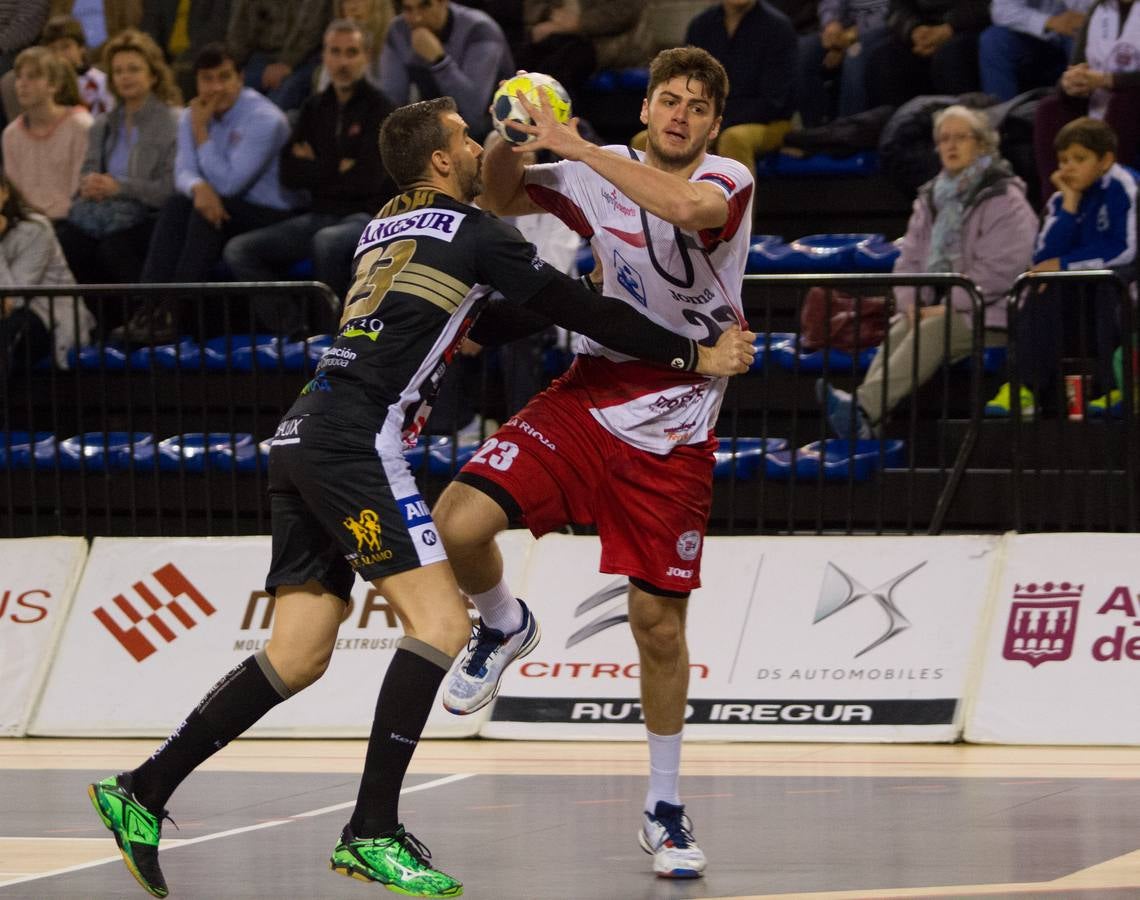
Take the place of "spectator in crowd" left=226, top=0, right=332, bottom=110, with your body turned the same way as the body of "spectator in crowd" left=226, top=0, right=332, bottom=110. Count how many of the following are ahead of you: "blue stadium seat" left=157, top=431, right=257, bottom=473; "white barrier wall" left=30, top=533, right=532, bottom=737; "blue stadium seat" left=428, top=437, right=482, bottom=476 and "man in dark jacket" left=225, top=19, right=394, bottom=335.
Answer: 4

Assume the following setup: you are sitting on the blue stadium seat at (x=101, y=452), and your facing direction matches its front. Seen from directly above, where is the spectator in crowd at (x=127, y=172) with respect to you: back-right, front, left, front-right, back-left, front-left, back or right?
back

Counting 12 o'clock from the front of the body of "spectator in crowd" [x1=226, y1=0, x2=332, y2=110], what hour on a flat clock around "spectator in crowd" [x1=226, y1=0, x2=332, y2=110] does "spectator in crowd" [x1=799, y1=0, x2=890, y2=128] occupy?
"spectator in crowd" [x1=799, y1=0, x2=890, y2=128] is roughly at 10 o'clock from "spectator in crowd" [x1=226, y1=0, x2=332, y2=110].

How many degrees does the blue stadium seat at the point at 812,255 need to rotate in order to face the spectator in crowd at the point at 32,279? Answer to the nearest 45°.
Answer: approximately 90° to its right

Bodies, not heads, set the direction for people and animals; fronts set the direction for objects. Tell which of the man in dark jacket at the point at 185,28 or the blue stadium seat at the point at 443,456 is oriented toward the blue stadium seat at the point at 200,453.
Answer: the man in dark jacket

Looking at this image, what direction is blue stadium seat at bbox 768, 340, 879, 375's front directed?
toward the camera

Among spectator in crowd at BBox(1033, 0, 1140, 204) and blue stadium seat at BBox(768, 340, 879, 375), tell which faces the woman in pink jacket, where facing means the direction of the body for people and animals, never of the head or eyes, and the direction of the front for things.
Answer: the spectator in crowd

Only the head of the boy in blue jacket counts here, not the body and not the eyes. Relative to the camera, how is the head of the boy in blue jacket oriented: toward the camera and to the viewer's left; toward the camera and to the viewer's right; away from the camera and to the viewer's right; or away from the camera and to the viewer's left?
toward the camera and to the viewer's left

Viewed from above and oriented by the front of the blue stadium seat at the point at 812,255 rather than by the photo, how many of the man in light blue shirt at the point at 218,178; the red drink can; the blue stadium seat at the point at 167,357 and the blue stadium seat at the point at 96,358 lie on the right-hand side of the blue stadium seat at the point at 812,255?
3

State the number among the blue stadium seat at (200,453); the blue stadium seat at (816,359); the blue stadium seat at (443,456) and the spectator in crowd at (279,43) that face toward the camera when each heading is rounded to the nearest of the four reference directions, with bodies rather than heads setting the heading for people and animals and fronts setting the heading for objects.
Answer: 4

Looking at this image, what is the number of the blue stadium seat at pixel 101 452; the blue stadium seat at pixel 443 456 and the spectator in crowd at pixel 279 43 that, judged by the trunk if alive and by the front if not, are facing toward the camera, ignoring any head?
3

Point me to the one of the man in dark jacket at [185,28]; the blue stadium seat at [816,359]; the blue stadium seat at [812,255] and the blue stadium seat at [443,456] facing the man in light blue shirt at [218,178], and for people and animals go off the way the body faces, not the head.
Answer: the man in dark jacket

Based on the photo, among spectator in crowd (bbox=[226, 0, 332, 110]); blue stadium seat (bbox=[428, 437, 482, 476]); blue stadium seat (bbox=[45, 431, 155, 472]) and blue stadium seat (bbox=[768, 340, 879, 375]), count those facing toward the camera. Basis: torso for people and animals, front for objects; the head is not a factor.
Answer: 4

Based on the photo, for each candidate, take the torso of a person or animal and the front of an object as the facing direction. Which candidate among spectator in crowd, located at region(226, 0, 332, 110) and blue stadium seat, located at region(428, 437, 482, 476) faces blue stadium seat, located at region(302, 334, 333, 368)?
the spectator in crowd

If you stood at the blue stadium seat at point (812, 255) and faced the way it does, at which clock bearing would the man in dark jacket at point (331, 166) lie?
The man in dark jacket is roughly at 3 o'clock from the blue stadium seat.

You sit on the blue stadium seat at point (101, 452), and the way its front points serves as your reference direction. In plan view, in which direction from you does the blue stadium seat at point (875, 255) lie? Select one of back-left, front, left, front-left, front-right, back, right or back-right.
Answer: left

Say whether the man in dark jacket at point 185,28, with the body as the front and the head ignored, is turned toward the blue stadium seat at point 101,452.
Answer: yes

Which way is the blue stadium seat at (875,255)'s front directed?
toward the camera

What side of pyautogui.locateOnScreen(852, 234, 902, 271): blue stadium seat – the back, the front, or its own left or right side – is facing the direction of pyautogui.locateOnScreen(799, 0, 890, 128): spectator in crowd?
back
